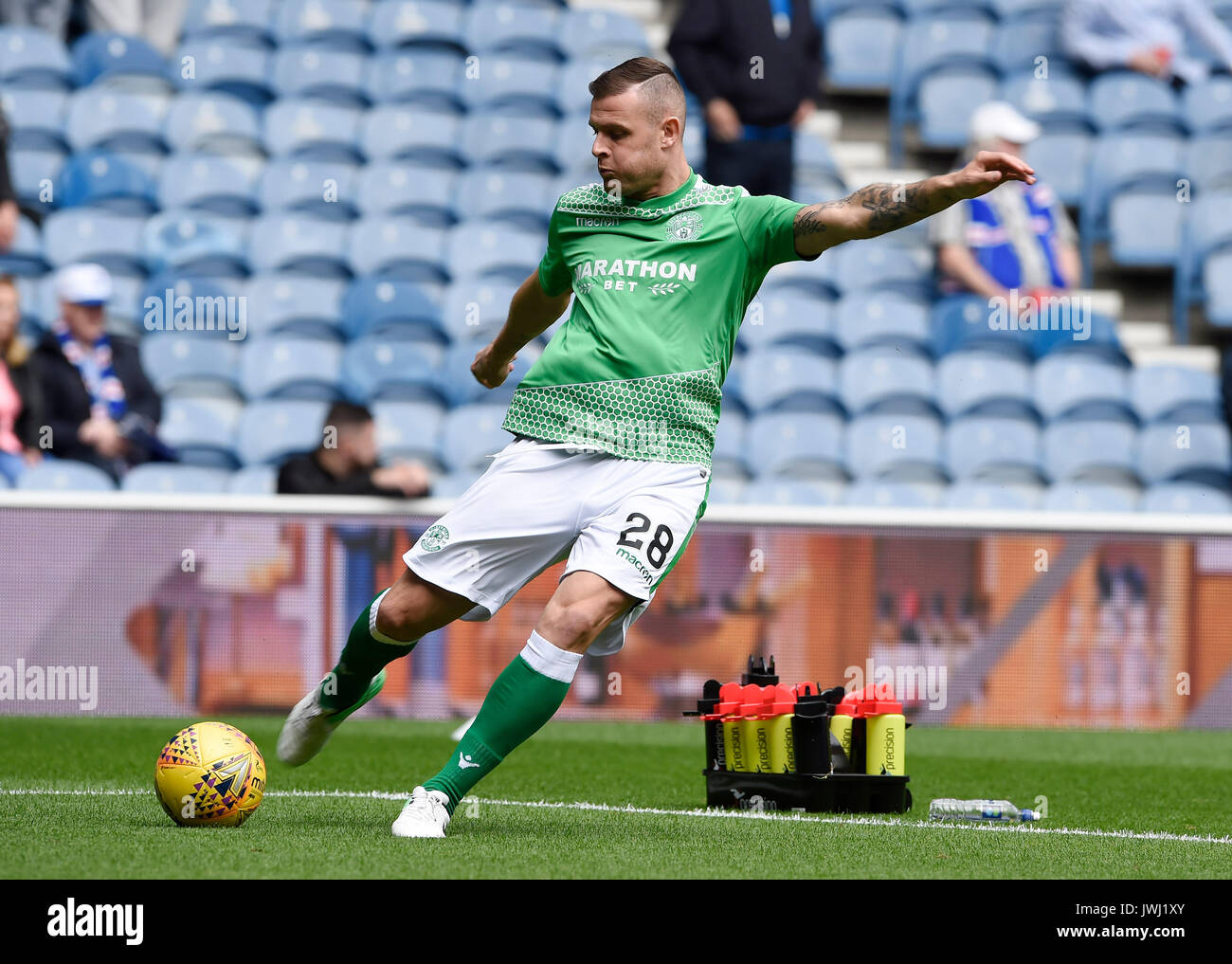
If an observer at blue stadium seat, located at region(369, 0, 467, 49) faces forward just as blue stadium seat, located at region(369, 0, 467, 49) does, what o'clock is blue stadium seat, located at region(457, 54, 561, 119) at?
blue stadium seat, located at region(457, 54, 561, 119) is roughly at 10 o'clock from blue stadium seat, located at region(369, 0, 467, 49).

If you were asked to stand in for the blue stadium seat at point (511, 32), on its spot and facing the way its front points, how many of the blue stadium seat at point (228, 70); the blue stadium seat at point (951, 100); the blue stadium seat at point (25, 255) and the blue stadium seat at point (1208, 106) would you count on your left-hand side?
2

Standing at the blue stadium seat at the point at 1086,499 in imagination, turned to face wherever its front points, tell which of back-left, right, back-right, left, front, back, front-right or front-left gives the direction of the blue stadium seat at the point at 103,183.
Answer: right

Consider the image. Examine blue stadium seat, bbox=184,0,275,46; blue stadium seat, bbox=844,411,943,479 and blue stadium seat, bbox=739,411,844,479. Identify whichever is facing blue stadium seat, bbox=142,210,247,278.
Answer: blue stadium seat, bbox=184,0,275,46

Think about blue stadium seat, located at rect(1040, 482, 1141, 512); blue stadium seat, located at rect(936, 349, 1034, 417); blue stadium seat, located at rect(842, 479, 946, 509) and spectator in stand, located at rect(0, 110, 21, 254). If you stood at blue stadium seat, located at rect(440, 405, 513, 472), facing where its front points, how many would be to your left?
3

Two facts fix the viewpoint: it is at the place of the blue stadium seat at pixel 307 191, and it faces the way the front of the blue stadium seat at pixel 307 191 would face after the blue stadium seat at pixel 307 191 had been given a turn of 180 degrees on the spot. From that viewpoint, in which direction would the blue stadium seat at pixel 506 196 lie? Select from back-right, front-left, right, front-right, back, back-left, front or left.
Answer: right

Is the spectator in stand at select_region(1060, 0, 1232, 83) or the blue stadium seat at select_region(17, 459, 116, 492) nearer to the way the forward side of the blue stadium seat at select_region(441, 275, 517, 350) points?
the blue stadium seat

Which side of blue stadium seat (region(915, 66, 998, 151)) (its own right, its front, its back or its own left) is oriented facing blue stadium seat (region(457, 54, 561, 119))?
right

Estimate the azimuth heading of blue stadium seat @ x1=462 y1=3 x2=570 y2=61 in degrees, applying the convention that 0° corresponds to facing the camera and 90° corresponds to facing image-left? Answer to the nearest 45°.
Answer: approximately 0°

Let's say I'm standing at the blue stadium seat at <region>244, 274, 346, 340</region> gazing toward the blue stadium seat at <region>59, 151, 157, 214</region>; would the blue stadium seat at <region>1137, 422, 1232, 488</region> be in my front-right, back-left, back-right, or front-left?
back-right

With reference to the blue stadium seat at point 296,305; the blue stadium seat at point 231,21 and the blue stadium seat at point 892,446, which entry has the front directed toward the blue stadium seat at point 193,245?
the blue stadium seat at point 231,21
